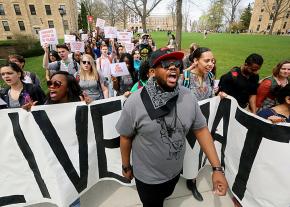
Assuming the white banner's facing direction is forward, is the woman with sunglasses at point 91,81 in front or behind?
behind

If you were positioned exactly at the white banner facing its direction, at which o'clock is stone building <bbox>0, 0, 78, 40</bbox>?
The stone building is roughly at 5 o'clock from the white banner.

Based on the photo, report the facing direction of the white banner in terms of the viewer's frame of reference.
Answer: facing the viewer

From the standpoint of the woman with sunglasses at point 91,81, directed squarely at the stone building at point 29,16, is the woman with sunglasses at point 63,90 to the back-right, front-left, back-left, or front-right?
back-left
